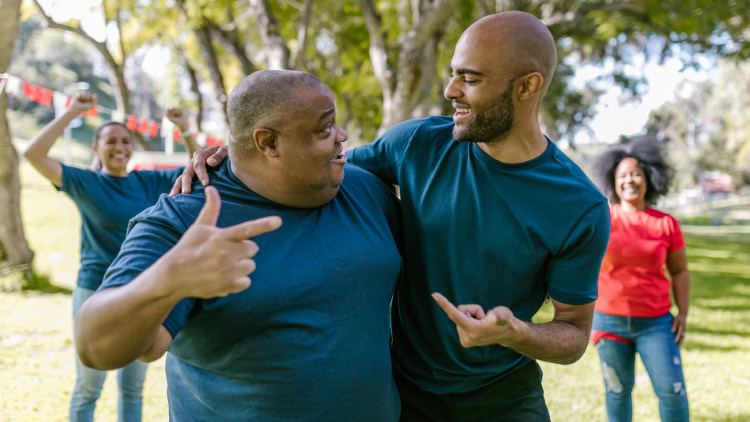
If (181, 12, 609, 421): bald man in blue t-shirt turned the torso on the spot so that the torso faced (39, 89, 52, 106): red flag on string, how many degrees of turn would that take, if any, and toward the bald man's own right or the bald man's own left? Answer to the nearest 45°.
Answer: approximately 90° to the bald man's own right

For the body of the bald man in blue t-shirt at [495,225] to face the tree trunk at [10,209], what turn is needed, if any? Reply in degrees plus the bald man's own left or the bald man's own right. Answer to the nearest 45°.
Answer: approximately 90° to the bald man's own right

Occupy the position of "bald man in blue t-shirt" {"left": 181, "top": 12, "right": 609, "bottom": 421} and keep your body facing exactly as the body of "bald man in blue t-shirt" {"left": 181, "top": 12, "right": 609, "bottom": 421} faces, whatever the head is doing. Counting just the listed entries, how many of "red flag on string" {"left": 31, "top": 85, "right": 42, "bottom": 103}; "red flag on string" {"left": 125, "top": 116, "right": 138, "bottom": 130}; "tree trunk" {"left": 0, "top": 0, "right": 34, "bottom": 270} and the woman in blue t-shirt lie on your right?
4

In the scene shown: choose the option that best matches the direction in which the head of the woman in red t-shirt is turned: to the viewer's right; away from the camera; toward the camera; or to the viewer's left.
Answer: toward the camera

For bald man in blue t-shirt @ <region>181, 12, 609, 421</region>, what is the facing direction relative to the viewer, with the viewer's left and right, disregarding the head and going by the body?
facing the viewer and to the left of the viewer

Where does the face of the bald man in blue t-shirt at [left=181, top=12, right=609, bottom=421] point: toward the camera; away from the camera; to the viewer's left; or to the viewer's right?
to the viewer's left

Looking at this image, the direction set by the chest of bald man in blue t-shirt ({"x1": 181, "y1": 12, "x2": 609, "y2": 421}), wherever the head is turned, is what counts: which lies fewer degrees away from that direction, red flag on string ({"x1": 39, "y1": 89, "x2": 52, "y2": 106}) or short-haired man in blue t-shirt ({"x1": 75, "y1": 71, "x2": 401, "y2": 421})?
the short-haired man in blue t-shirt

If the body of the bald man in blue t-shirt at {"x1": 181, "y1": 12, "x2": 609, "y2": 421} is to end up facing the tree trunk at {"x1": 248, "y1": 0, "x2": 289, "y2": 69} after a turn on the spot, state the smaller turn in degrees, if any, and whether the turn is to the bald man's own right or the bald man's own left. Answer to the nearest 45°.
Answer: approximately 135° to the bald man's own right

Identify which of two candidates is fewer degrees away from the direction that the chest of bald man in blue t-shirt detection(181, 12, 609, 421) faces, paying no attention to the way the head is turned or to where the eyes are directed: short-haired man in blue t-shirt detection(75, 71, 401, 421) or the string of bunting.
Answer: the short-haired man in blue t-shirt

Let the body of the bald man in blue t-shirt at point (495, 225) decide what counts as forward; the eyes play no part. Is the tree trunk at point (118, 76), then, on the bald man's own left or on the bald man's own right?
on the bald man's own right

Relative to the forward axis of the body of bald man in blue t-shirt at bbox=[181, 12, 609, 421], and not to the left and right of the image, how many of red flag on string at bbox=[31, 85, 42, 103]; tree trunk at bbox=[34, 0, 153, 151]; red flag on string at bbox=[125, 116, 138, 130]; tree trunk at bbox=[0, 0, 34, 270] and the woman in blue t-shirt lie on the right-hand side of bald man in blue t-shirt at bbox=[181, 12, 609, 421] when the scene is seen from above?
5

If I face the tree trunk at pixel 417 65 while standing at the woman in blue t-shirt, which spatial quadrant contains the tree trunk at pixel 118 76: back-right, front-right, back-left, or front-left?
front-left

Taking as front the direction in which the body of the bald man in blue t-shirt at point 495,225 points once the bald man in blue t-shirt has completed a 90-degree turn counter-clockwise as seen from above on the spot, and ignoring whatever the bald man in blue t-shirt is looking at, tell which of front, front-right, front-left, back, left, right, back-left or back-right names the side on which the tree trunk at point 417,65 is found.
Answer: back-left

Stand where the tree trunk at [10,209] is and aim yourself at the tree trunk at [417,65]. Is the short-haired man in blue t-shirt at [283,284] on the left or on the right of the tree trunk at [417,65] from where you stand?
right

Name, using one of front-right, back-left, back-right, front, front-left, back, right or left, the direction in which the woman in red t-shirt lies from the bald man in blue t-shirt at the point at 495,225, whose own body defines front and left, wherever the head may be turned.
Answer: back

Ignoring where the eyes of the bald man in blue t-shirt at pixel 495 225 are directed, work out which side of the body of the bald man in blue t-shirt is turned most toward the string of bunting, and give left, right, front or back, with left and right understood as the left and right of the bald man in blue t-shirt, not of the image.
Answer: right
